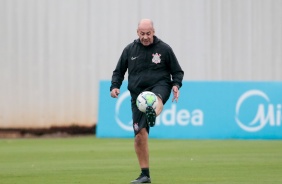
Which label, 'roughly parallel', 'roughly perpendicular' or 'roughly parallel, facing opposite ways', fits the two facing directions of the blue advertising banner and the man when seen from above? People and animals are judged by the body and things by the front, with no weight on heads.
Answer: roughly parallel

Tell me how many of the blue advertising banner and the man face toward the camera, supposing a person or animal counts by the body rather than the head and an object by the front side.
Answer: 2

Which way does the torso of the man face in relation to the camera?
toward the camera

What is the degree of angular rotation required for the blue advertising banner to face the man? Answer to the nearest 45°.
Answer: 0° — it already faces them

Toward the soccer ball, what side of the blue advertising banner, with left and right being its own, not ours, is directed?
front

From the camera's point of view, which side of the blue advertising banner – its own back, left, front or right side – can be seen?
front

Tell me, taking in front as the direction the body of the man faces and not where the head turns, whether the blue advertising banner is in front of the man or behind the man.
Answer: behind
